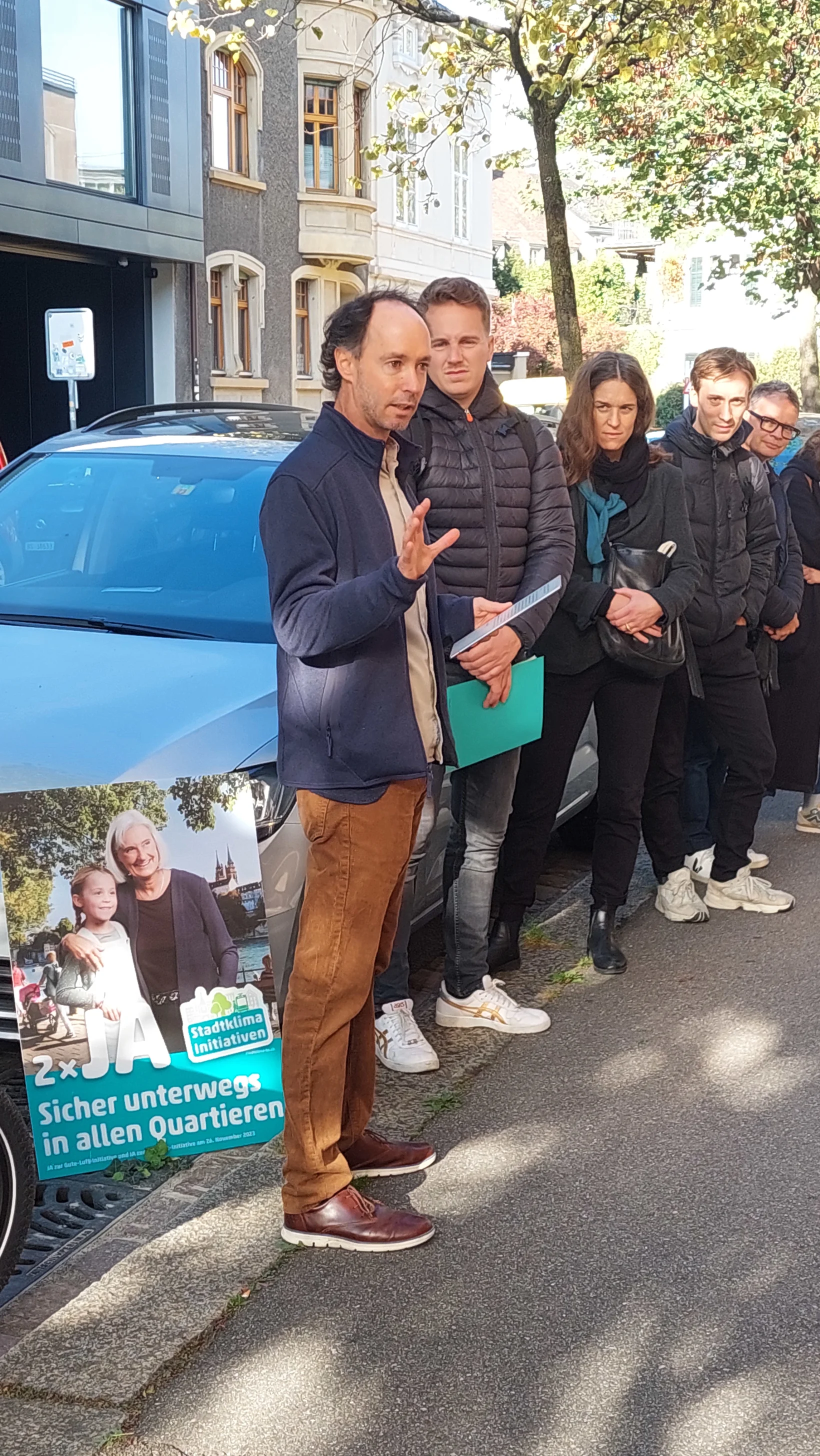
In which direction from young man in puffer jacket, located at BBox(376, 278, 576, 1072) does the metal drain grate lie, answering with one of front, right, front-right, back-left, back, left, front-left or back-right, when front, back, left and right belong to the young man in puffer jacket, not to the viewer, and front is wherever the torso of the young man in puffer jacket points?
front-right

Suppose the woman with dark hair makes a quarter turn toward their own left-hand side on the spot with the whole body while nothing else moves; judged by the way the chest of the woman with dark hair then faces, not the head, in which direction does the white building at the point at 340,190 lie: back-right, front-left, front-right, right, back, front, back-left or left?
left

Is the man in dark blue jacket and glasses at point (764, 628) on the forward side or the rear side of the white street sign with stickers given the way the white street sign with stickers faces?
on the forward side

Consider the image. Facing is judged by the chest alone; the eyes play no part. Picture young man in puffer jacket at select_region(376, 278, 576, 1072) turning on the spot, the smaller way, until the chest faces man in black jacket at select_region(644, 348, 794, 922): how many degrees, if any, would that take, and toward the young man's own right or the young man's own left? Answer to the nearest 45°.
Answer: approximately 135° to the young man's own left

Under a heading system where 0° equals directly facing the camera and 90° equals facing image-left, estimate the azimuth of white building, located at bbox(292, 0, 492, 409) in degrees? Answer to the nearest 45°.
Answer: approximately 315°

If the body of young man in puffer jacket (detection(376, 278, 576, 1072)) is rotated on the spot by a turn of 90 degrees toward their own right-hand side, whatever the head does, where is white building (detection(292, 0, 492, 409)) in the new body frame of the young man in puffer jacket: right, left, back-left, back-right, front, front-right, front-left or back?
right

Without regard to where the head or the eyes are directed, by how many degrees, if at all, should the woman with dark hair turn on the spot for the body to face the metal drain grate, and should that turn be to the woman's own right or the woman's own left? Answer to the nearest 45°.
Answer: approximately 45° to the woman's own right

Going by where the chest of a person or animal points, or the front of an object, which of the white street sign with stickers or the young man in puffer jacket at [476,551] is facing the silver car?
the white street sign with stickers

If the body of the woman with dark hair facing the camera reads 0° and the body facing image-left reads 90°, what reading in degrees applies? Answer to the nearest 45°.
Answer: approximately 0°
